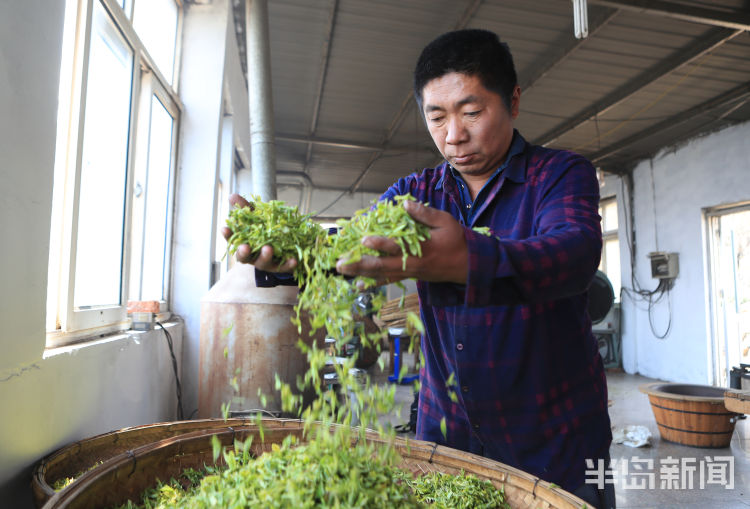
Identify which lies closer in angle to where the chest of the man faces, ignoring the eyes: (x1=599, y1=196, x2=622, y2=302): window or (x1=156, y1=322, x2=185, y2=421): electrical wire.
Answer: the electrical wire

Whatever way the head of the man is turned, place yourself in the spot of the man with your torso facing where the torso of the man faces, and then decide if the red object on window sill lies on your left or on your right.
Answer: on your right

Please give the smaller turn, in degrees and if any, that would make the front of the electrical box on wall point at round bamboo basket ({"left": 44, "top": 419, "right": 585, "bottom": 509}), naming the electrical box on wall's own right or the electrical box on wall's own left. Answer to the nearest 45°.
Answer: approximately 45° to the electrical box on wall's own left

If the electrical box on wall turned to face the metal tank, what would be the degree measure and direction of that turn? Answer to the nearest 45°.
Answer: approximately 45° to its left

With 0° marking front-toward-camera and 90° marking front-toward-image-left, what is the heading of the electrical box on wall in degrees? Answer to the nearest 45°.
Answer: approximately 45°

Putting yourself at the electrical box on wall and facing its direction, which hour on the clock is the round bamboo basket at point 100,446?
The round bamboo basket is roughly at 11 o'clock from the electrical box on wall.

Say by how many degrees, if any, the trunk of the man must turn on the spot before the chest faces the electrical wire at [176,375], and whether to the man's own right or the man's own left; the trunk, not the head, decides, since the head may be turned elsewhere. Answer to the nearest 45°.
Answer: approximately 90° to the man's own right

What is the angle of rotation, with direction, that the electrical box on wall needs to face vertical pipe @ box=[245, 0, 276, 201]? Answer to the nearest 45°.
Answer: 0° — it already faces it

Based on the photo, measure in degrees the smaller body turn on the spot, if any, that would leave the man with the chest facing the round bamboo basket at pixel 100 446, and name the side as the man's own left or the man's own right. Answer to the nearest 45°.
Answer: approximately 45° to the man's own right

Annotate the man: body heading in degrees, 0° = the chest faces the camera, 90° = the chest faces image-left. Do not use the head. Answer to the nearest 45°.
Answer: approximately 45°

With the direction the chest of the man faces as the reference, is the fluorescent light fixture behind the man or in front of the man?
behind

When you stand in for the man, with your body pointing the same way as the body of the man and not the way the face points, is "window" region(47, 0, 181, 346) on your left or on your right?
on your right
